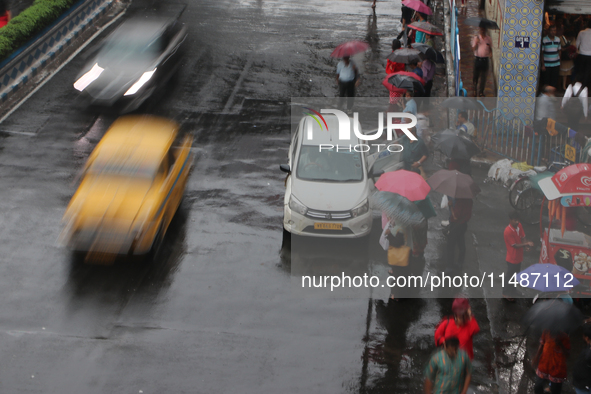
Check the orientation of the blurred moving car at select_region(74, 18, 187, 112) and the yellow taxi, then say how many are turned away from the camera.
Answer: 0

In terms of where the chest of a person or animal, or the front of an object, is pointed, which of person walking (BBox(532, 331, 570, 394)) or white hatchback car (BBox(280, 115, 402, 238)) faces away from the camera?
the person walking

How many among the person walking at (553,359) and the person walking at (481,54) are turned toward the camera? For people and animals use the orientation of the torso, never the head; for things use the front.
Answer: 1

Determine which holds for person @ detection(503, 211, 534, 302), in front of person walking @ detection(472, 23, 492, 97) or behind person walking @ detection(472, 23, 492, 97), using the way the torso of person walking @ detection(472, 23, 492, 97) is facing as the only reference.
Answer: in front

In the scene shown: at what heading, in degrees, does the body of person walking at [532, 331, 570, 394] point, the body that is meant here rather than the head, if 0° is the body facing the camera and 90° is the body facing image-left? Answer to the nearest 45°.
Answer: approximately 180°

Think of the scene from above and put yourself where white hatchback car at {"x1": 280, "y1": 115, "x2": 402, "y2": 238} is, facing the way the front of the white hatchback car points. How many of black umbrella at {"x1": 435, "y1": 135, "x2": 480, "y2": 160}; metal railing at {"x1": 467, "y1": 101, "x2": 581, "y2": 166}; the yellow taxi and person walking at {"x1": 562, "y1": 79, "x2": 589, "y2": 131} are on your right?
1

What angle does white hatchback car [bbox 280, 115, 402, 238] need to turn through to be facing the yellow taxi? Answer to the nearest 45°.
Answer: approximately 90° to its right

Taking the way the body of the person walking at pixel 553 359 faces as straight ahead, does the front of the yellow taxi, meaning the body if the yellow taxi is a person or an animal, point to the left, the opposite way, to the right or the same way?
the opposite way
